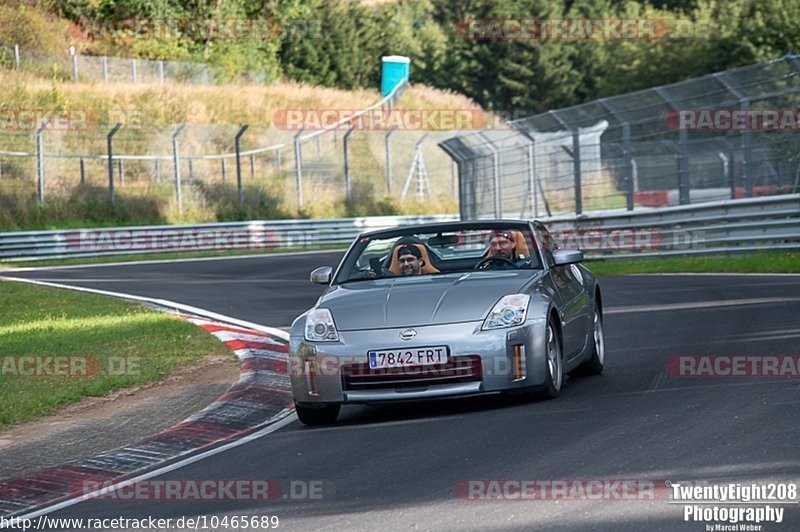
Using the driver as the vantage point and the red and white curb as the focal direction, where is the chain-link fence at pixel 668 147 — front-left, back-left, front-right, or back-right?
back-right

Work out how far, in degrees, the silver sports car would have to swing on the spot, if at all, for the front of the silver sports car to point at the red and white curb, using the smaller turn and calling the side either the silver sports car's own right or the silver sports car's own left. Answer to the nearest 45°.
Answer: approximately 45° to the silver sports car's own right

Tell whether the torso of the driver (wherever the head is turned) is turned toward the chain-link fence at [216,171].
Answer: no

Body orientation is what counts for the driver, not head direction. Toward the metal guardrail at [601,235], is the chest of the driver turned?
no

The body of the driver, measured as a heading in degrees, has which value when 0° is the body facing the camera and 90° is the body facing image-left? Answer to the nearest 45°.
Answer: approximately 45°

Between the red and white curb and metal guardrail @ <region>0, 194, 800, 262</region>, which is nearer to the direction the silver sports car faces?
the red and white curb

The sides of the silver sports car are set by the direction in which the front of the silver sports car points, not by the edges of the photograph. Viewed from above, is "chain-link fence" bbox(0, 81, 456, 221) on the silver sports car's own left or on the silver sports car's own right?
on the silver sports car's own right

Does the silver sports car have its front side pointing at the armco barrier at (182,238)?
no

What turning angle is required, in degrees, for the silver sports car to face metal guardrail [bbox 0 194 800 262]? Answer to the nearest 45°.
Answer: approximately 135° to its right

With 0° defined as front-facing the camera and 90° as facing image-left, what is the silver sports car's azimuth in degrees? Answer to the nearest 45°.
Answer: approximately 45°

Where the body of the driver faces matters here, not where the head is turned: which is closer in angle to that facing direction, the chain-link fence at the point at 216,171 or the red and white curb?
the red and white curb
